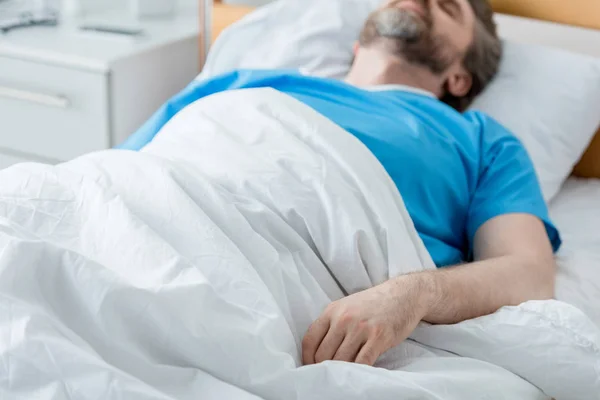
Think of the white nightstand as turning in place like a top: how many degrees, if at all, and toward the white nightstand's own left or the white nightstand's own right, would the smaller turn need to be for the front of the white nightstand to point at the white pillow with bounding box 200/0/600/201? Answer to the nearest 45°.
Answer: approximately 90° to the white nightstand's own left

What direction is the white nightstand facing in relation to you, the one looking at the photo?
facing the viewer and to the left of the viewer

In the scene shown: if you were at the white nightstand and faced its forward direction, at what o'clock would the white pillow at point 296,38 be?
The white pillow is roughly at 8 o'clock from the white nightstand.

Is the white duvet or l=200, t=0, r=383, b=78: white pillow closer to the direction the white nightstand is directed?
the white duvet

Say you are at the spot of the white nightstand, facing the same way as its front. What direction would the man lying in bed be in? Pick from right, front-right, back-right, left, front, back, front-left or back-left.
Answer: left

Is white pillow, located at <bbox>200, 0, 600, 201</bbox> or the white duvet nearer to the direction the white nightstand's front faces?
the white duvet
